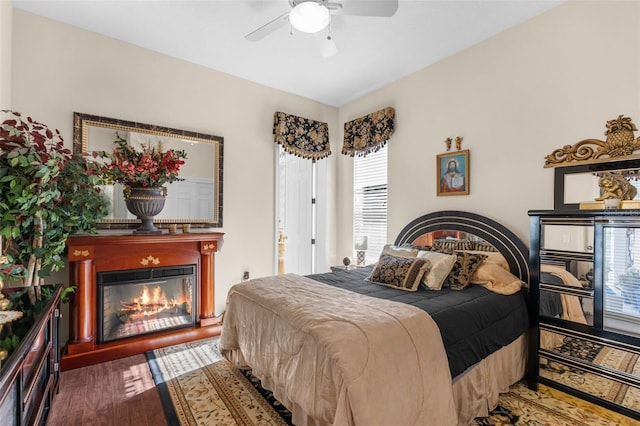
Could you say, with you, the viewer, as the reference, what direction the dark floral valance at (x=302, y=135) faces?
facing the viewer and to the right of the viewer

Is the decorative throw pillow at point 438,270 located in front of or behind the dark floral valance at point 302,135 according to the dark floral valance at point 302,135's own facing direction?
in front

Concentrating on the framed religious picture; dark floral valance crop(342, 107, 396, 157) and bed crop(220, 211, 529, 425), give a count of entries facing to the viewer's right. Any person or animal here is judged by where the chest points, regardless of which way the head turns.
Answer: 0

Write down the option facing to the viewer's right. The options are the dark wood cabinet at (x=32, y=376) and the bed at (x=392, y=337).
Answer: the dark wood cabinet

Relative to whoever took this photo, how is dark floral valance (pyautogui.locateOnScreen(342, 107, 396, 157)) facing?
facing the viewer and to the left of the viewer

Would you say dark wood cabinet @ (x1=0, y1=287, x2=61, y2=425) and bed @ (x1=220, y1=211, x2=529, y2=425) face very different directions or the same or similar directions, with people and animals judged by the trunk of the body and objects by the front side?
very different directions

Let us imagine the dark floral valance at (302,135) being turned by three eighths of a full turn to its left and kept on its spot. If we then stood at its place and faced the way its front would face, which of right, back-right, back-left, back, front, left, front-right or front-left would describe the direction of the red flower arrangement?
back-left

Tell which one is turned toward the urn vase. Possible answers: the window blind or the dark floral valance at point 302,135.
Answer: the window blind

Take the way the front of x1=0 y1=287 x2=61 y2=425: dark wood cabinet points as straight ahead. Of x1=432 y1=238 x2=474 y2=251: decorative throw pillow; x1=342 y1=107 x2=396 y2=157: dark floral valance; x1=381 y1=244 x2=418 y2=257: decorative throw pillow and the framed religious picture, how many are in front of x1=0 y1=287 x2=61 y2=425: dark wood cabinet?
4

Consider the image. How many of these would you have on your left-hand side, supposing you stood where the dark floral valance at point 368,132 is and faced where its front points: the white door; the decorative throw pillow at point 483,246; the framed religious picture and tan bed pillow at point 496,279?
3

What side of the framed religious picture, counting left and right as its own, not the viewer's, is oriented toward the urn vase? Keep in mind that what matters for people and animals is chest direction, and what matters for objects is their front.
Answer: front

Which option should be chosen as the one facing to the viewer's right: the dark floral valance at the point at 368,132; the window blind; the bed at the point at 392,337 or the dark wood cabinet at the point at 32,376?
the dark wood cabinet

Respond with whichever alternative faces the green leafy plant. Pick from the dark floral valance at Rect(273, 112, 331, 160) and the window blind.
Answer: the window blind

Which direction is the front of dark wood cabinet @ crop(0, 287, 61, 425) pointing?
to the viewer's right

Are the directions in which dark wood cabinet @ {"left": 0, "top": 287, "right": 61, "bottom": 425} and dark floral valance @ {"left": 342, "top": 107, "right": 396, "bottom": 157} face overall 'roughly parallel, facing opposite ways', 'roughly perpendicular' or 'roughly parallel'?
roughly parallel, facing opposite ways

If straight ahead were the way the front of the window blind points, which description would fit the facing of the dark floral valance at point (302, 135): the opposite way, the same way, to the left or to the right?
to the left

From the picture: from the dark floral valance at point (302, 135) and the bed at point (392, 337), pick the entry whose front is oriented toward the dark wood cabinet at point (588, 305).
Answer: the dark floral valance
